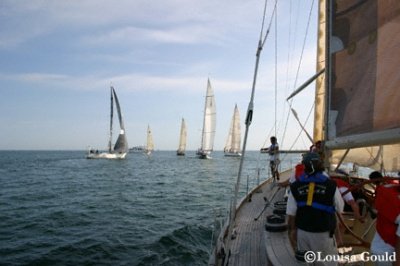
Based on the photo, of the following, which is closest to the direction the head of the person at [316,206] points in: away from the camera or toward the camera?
away from the camera

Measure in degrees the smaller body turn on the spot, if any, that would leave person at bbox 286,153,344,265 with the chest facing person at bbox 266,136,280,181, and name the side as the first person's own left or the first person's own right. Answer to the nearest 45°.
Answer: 0° — they already face them

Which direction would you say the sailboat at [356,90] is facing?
away from the camera

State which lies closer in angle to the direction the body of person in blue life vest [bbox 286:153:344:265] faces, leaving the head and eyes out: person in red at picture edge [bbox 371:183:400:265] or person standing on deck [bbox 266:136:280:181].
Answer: the person standing on deck

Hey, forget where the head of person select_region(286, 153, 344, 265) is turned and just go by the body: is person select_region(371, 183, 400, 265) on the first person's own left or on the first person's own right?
on the first person's own right

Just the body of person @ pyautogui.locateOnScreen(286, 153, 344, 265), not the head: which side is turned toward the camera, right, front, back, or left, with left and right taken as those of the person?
back

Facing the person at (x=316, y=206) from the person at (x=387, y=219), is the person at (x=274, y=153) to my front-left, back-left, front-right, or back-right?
front-right
